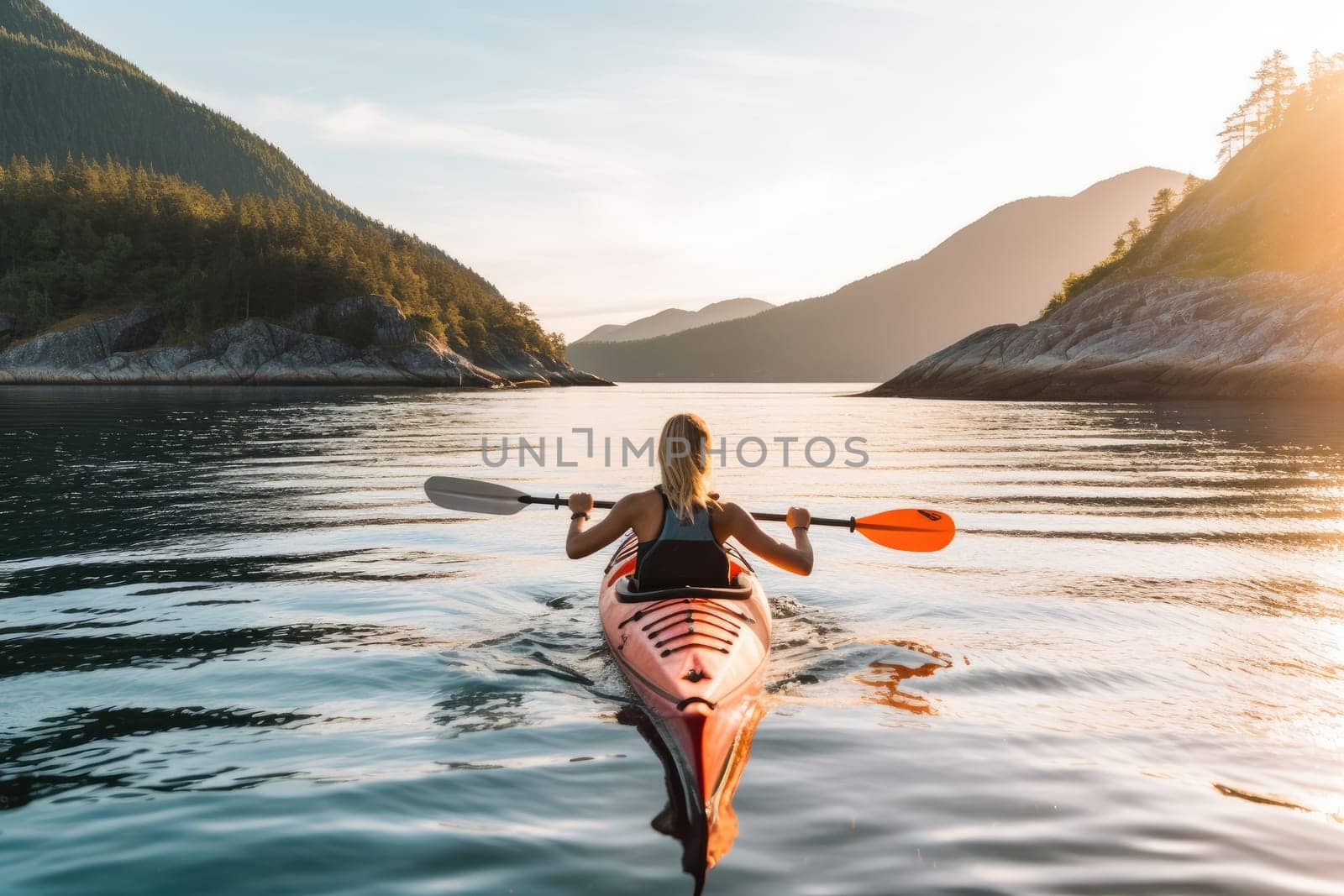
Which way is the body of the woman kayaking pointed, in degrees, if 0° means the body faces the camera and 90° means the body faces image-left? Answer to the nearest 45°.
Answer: approximately 180°

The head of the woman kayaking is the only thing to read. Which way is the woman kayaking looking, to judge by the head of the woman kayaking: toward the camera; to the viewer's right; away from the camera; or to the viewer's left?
away from the camera
